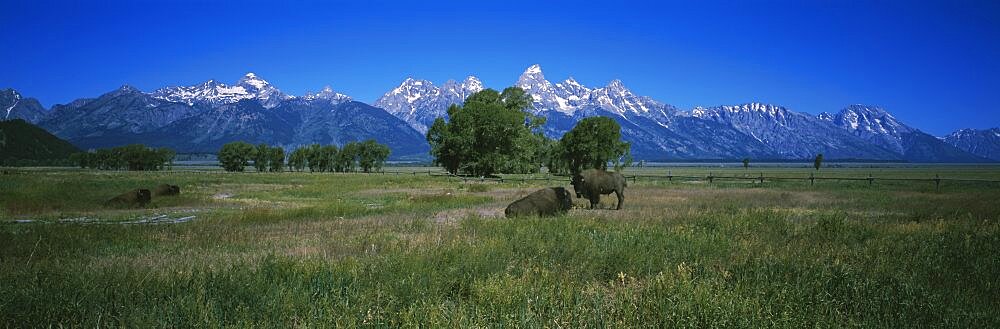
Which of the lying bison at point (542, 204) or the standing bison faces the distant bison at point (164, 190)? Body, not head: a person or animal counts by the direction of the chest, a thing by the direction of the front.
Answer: the standing bison

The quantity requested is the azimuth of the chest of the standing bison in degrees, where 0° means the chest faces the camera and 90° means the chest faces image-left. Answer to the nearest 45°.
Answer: approximately 90°

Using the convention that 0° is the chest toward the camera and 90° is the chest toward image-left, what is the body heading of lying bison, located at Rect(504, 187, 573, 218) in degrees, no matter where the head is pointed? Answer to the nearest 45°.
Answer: approximately 270°

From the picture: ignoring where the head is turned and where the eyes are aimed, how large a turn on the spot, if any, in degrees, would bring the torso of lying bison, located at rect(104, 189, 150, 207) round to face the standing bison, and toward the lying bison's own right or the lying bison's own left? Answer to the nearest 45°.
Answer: approximately 45° to the lying bison's own right

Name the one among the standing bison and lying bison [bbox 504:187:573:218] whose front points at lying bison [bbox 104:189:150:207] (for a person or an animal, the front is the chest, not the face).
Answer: the standing bison

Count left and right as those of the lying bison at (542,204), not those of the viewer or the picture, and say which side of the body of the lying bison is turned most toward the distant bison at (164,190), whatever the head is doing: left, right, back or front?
back

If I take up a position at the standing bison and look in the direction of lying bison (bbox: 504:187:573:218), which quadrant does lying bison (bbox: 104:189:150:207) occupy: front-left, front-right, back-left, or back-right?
front-right

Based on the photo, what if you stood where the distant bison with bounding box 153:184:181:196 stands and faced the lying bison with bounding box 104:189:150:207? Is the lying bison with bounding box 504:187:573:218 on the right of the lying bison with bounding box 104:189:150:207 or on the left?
left

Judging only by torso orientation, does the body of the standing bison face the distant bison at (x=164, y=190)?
yes

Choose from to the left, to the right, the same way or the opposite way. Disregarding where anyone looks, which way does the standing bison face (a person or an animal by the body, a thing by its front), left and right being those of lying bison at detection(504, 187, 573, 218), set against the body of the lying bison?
the opposite way

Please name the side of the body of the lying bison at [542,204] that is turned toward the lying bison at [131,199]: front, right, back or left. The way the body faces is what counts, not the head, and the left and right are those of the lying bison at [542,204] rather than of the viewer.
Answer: back

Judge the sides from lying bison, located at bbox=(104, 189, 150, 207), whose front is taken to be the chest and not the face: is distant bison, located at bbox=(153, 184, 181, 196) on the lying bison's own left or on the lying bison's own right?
on the lying bison's own left

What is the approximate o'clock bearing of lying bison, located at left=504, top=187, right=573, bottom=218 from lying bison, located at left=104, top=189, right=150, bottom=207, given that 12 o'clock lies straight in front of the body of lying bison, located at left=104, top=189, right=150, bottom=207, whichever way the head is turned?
lying bison, located at left=504, top=187, right=573, bottom=218 is roughly at 2 o'clock from lying bison, located at left=104, top=189, right=150, bottom=207.
